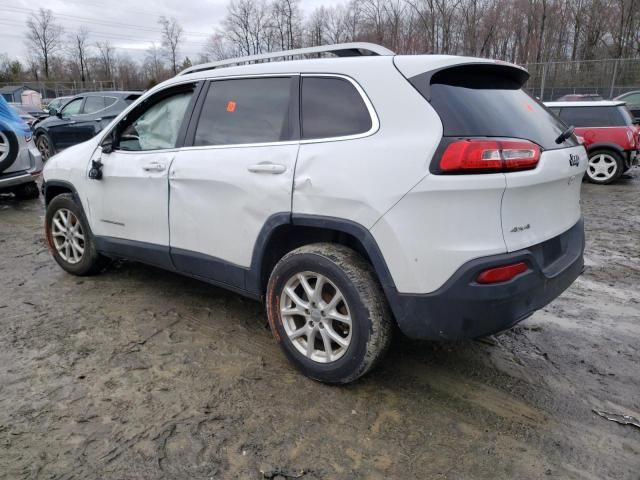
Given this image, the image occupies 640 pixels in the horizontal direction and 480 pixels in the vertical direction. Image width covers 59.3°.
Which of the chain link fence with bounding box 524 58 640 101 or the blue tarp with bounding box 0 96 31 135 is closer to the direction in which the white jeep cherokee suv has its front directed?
the blue tarp

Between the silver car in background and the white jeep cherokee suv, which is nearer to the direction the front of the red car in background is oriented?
the silver car in background

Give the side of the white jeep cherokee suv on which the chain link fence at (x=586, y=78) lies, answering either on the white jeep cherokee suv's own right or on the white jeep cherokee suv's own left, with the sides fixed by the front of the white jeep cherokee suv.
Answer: on the white jeep cherokee suv's own right

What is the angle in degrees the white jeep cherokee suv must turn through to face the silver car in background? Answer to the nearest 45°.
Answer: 0° — it already faces it

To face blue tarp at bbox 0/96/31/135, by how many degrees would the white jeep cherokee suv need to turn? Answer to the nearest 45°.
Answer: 0° — it already faces it

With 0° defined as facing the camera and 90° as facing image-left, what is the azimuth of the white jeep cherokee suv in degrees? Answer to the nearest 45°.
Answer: approximately 135°
